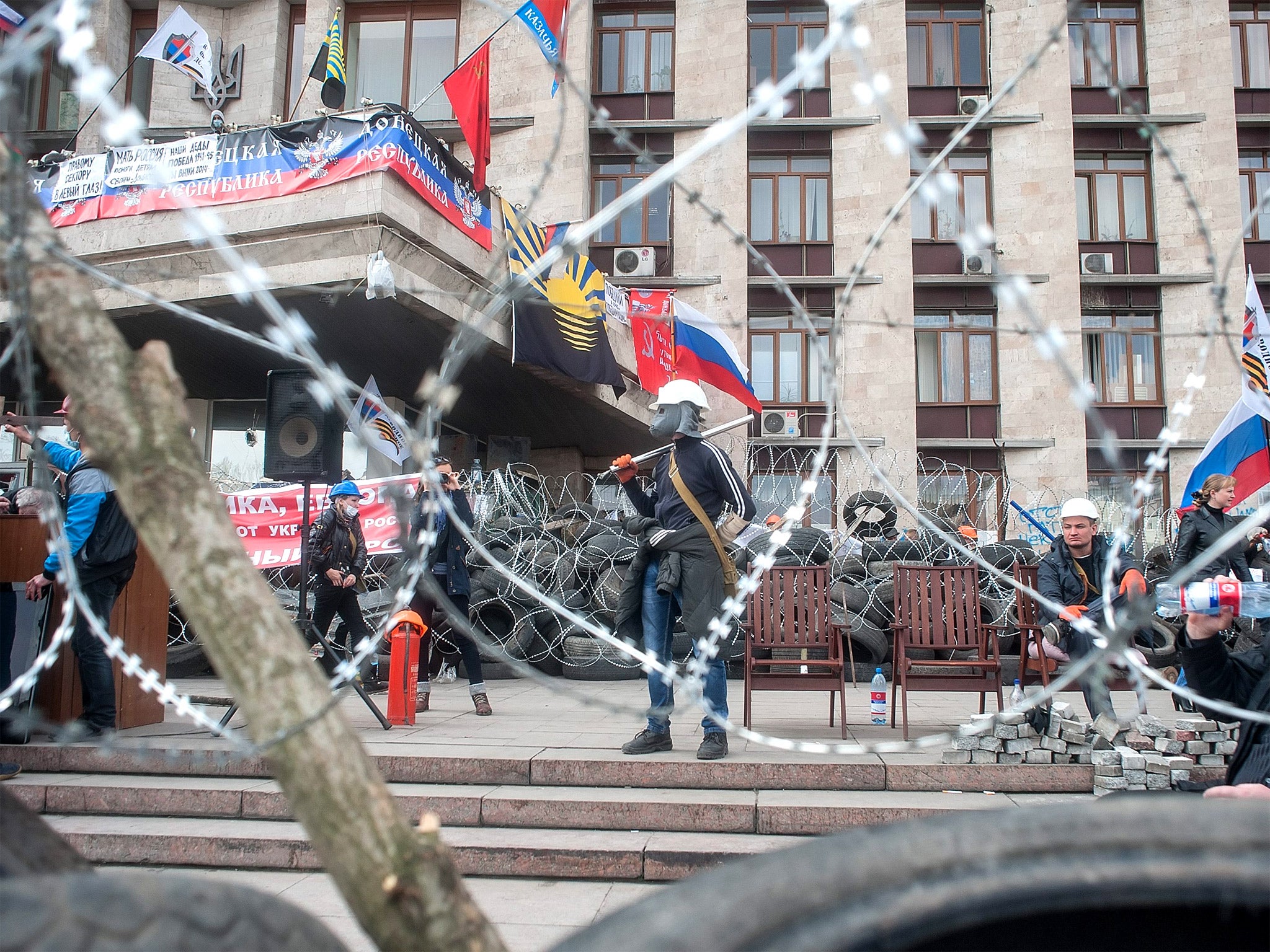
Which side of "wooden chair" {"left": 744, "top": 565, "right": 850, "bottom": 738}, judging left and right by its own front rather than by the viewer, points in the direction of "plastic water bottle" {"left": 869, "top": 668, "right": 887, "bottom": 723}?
left

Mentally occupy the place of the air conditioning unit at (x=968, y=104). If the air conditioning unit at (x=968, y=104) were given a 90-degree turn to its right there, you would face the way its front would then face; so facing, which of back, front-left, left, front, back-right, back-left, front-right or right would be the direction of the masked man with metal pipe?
left

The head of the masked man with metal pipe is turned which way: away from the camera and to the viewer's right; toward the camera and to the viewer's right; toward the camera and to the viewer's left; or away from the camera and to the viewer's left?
toward the camera and to the viewer's left

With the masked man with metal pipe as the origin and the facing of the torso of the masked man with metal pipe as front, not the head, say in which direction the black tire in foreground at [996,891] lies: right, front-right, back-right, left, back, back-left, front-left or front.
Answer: front-left

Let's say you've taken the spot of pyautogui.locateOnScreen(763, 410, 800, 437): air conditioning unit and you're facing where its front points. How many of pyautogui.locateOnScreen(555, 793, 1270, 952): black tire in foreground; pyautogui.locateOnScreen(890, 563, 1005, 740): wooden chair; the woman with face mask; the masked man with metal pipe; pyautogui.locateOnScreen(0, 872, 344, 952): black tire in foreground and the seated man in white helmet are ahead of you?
6

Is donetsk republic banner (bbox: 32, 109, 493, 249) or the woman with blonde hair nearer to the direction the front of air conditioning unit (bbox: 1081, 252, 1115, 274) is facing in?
the woman with blonde hair

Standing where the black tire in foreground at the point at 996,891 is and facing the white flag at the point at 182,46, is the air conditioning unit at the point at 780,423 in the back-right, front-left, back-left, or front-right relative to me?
front-right

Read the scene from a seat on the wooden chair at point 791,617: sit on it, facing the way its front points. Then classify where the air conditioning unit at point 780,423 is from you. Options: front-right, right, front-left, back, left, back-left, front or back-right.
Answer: back

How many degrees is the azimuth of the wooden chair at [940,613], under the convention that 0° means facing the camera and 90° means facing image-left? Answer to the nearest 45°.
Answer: approximately 315°

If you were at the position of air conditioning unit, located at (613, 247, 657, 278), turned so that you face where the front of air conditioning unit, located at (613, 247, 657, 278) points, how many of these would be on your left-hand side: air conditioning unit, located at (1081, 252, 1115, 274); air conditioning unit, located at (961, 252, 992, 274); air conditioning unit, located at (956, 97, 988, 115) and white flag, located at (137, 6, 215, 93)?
3

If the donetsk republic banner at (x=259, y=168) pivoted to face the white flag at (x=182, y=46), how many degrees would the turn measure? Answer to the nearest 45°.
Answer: approximately 135° to its right

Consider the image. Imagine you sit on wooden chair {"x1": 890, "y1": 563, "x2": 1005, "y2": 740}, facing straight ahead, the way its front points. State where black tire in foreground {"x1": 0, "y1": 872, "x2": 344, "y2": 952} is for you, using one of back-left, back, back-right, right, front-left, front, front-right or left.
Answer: front-right

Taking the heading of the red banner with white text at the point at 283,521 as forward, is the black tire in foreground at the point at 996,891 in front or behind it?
in front

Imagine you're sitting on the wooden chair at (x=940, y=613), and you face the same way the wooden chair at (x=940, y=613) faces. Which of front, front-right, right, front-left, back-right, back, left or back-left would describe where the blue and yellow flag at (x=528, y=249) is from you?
back

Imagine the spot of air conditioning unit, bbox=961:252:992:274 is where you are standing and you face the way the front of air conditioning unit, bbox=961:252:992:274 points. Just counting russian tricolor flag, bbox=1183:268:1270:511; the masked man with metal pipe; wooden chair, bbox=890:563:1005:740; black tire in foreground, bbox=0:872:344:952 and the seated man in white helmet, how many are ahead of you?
5

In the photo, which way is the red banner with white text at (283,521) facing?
toward the camera

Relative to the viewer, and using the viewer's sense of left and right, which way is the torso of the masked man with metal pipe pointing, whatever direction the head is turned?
facing the viewer and to the left of the viewer
